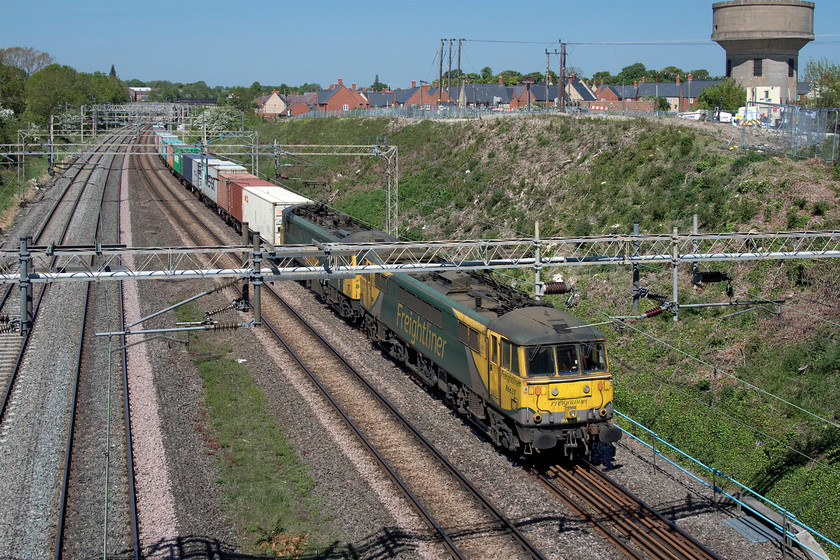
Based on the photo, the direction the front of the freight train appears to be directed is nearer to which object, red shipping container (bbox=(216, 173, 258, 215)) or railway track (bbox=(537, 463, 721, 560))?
the railway track

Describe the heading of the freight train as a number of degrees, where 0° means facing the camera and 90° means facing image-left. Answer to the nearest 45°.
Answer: approximately 315°

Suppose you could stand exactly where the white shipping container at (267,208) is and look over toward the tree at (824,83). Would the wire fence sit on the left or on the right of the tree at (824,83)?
right

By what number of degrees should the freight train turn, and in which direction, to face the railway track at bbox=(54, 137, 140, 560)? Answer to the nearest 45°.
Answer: approximately 135° to its right

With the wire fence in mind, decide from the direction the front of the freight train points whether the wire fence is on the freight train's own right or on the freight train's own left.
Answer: on the freight train's own left
